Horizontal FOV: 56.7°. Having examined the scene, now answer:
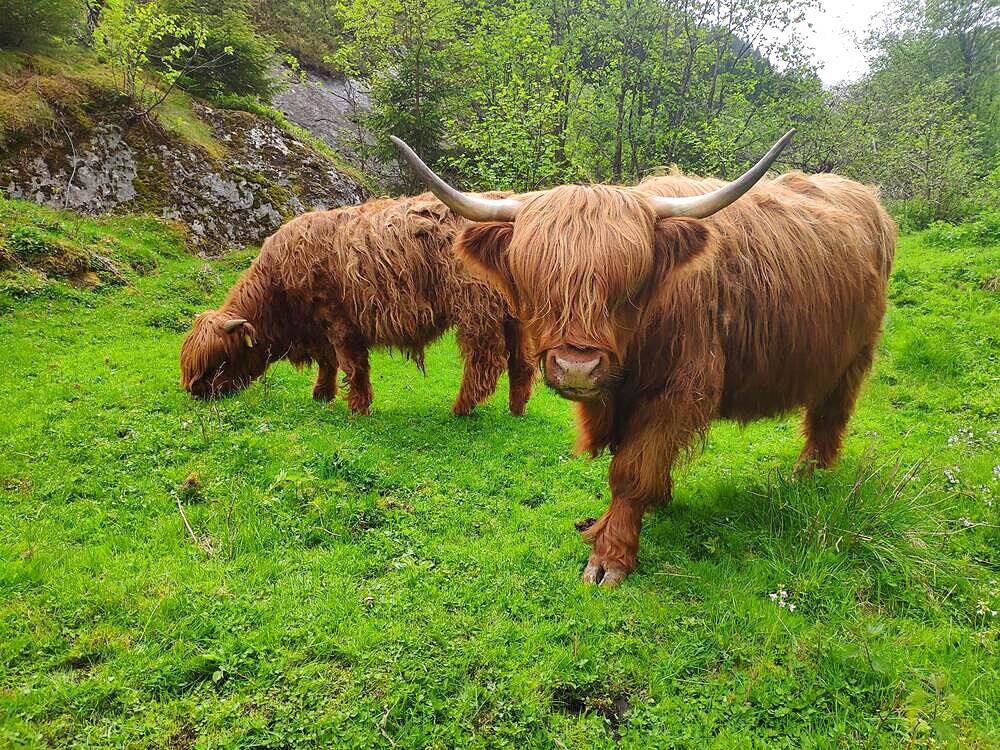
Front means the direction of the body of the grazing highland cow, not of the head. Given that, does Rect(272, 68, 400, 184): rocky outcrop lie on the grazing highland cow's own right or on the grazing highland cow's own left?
on the grazing highland cow's own right

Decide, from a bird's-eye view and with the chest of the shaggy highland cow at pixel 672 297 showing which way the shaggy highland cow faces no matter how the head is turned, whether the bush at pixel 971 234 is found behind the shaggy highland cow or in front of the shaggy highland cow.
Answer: behind

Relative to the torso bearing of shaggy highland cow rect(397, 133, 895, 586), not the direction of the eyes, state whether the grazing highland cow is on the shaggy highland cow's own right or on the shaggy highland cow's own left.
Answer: on the shaggy highland cow's own right

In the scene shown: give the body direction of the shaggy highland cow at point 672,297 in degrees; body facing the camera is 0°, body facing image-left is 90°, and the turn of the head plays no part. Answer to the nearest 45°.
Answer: approximately 45°

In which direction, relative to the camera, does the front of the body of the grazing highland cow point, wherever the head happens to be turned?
to the viewer's left

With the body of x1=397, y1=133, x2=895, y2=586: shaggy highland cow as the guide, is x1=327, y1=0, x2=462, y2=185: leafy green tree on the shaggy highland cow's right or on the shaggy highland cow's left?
on the shaggy highland cow's right

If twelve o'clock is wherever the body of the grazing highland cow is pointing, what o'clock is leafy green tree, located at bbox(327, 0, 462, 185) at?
The leafy green tree is roughly at 3 o'clock from the grazing highland cow.
